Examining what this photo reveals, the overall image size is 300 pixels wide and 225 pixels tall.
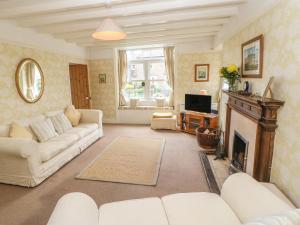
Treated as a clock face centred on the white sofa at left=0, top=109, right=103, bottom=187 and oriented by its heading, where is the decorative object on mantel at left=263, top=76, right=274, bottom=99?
The decorative object on mantel is roughly at 12 o'clock from the white sofa.

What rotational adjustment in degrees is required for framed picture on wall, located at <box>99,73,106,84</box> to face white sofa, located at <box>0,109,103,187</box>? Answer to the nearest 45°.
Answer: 0° — it already faces it

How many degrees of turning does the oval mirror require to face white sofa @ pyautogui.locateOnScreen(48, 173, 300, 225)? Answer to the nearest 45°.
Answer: approximately 45° to its right

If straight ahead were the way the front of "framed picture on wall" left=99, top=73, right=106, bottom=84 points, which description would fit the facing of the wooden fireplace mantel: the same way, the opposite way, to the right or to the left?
to the right

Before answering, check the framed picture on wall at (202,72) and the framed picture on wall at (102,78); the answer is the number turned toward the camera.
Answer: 2

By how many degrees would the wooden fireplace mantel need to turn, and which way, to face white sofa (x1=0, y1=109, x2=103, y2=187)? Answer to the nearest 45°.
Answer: approximately 45° to its right

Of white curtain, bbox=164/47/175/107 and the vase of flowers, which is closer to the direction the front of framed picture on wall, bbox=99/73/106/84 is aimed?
the vase of flowers

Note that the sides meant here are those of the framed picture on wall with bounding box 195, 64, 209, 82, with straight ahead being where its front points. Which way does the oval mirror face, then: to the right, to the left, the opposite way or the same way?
to the left

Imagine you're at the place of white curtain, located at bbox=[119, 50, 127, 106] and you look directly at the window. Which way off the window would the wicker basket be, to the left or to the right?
right

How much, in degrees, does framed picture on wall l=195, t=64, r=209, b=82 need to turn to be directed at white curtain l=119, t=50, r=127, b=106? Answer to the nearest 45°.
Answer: approximately 90° to its right
